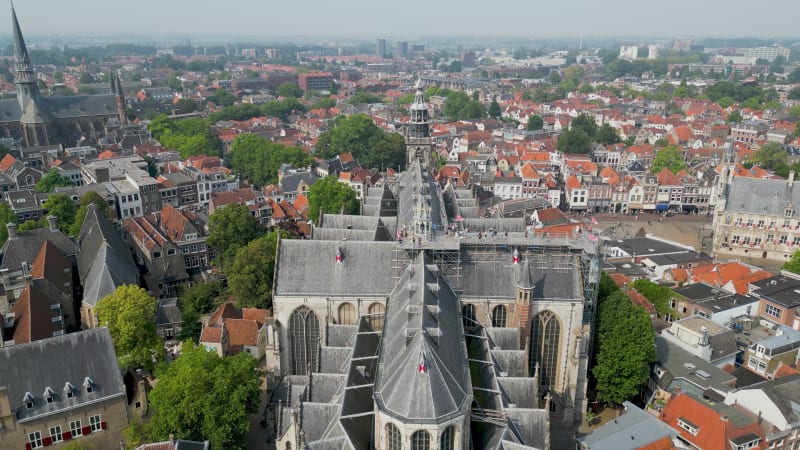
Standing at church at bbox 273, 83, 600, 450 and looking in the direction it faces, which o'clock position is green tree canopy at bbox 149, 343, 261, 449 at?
The green tree canopy is roughly at 8 o'clock from the church.

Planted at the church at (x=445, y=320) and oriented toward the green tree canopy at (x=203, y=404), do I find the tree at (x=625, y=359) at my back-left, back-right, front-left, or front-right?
back-left

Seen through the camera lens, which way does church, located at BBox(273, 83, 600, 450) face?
facing away from the viewer

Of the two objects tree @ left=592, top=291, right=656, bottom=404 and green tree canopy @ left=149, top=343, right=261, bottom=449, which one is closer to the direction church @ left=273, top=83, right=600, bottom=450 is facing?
the tree

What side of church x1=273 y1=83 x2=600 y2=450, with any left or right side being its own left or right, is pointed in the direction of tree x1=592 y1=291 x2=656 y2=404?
right
